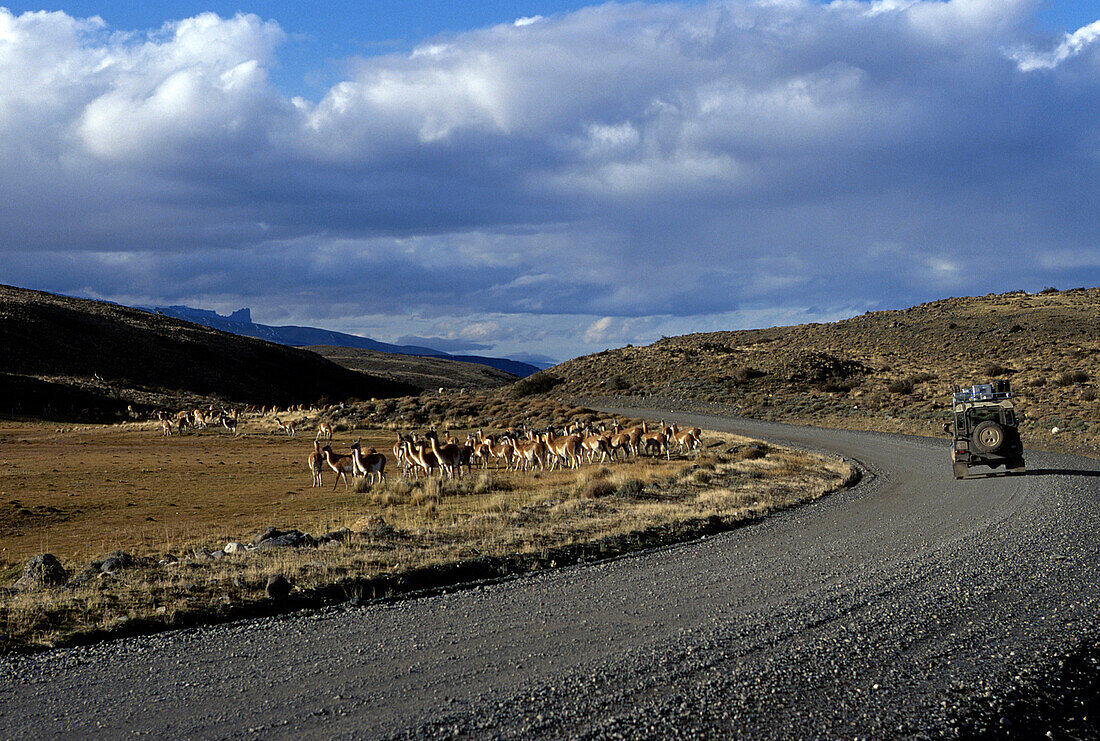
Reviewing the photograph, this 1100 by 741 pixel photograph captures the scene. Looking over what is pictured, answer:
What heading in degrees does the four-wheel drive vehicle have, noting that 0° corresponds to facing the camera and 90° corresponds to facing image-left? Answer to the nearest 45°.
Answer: approximately 180°

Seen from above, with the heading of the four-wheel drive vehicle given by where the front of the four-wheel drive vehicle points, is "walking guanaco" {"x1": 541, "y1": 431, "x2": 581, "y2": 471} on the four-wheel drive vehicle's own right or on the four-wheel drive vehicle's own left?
on the four-wheel drive vehicle's own left

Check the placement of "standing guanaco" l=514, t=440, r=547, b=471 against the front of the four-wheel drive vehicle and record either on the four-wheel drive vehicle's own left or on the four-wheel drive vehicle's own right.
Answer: on the four-wheel drive vehicle's own left

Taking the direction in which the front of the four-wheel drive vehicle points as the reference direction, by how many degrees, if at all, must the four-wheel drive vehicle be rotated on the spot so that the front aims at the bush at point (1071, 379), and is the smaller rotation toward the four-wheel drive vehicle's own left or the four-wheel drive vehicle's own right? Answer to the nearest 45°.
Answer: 0° — it already faces it

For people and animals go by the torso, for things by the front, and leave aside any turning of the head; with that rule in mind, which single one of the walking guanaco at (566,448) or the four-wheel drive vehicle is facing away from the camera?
the four-wheel drive vehicle

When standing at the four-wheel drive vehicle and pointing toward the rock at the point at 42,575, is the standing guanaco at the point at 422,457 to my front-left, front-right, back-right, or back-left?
front-right

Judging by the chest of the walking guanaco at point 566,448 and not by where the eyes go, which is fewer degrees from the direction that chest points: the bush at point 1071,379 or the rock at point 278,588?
the rock

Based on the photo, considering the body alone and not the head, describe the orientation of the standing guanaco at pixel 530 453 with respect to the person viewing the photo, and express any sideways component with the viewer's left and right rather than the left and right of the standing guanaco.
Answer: facing to the left of the viewer

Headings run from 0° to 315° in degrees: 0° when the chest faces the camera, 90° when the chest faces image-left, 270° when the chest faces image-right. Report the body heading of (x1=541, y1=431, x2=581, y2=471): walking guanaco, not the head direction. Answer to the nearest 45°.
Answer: approximately 90°

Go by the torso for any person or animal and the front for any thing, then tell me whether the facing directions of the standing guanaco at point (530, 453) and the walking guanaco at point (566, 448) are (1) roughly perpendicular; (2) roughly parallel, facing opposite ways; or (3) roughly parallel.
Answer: roughly parallel
